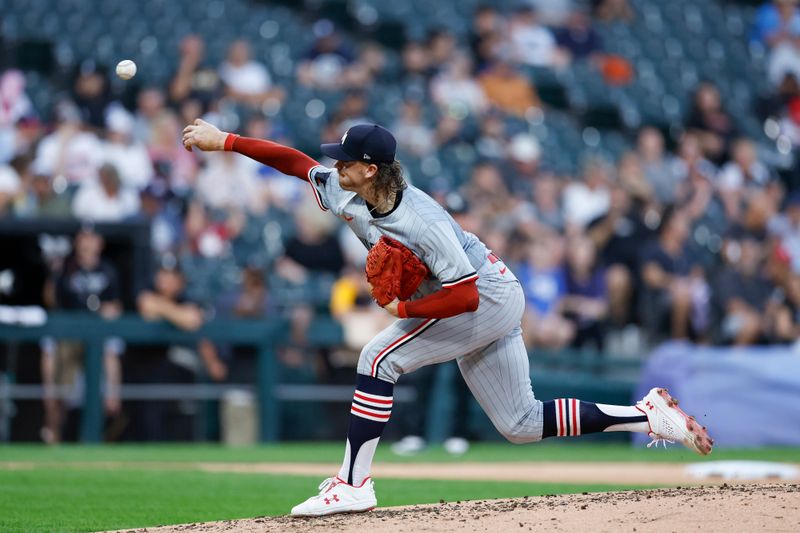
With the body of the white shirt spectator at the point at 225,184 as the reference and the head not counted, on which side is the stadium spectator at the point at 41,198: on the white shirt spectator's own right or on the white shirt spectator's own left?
on the white shirt spectator's own right

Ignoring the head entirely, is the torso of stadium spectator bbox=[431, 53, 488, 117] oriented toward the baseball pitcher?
yes

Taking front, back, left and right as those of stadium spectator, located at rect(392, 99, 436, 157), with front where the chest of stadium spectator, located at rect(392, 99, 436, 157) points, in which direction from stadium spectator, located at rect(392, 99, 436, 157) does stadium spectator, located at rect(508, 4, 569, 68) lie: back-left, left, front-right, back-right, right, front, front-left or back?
back-left

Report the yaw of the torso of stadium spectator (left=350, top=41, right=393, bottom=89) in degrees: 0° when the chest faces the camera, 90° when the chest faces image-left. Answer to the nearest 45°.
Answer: approximately 0°

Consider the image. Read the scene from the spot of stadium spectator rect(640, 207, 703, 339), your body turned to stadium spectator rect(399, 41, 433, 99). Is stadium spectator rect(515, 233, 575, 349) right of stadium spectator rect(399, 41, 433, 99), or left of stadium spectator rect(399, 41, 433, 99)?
left

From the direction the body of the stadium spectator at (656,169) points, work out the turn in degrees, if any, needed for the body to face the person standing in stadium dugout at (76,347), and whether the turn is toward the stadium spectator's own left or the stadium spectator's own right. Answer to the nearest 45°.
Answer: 0° — they already face them

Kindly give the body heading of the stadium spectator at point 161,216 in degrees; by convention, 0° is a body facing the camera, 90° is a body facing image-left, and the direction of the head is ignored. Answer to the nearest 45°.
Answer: approximately 45°

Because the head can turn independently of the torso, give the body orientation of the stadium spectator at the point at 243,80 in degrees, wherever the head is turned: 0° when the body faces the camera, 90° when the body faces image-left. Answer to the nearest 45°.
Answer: approximately 0°

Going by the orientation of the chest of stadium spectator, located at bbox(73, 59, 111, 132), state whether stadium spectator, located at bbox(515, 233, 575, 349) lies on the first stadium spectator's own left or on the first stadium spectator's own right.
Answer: on the first stadium spectator's own left
